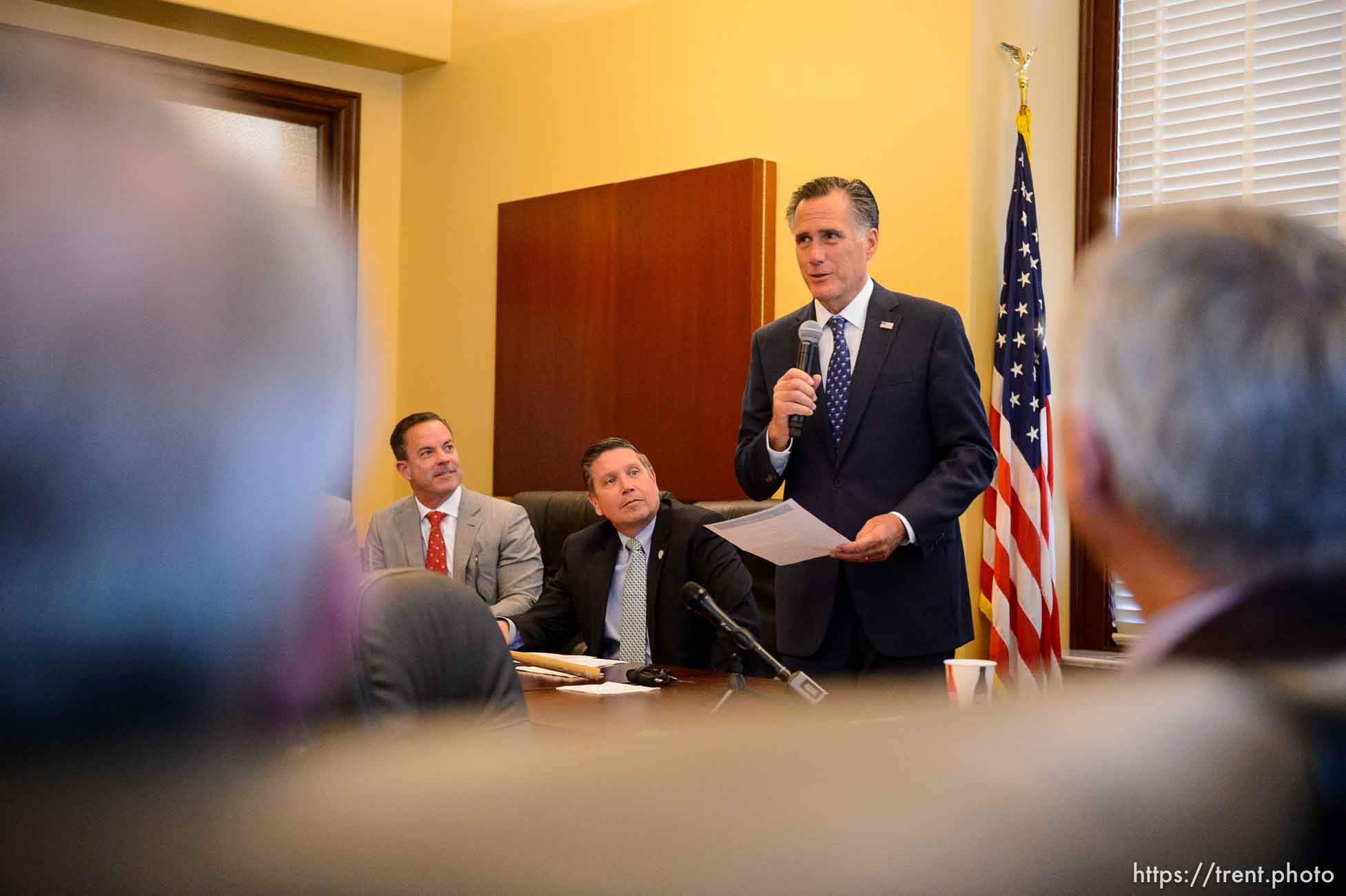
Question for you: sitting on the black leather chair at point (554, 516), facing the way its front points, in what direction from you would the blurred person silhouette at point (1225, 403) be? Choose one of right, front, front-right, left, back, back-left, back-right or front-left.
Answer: front

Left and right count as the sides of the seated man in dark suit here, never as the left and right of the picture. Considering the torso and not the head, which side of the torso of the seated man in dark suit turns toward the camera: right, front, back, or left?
front

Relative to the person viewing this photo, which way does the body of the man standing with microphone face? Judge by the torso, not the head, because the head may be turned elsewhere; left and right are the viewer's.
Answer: facing the viewer and to the left of the viewer

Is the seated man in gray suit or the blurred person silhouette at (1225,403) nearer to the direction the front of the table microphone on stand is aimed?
the seated man in gray suit

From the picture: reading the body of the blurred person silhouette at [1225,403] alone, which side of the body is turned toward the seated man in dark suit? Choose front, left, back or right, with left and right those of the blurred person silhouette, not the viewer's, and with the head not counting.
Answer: front

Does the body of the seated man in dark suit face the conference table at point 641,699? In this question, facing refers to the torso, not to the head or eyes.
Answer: yes

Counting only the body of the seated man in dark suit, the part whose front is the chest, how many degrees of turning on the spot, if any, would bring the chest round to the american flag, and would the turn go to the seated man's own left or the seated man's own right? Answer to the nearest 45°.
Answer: approximately 135° to the seated man's own left

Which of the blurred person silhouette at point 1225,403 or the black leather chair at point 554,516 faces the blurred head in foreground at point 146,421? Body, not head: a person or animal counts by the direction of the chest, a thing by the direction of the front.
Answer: the black leather chair

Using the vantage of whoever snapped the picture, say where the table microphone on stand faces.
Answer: facing to the left of the viewer

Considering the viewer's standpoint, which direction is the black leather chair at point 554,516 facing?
facing the viewer

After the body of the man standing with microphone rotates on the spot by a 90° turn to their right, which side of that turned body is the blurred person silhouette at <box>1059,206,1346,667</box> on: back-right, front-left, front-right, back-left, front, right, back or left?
back-left

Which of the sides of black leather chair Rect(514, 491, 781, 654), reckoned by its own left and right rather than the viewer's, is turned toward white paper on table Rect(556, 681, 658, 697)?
front

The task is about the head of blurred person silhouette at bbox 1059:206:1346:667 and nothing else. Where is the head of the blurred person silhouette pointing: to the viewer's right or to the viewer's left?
to the viewer's left

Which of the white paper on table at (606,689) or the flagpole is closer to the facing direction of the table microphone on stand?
the white paper on table

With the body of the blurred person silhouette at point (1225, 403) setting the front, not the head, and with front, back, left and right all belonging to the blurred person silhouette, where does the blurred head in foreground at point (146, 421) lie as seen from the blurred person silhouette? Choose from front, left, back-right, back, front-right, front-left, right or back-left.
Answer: left

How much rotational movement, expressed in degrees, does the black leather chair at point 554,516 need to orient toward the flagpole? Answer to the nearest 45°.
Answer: approximately 90° to its left
